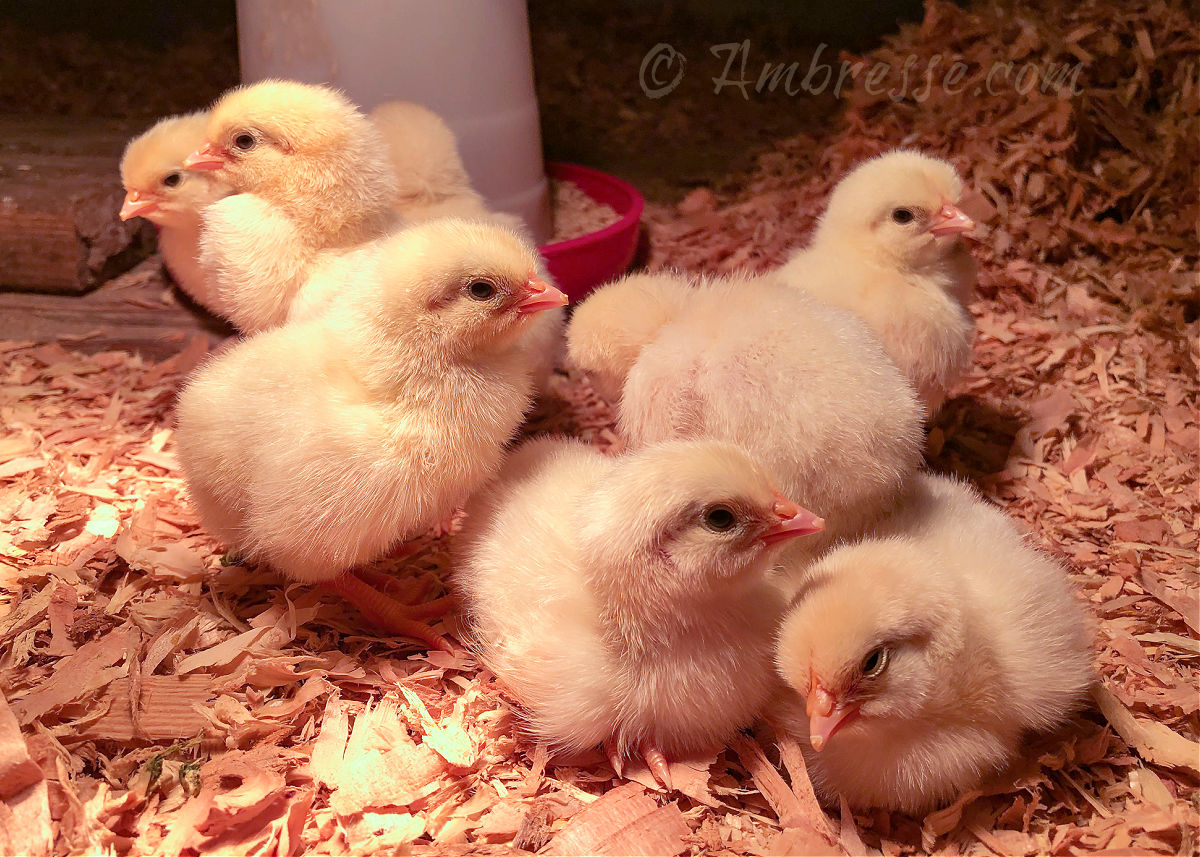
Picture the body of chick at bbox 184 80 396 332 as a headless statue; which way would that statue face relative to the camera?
to the viewer's left

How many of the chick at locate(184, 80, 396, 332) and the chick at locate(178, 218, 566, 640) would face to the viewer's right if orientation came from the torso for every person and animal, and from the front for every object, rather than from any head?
1

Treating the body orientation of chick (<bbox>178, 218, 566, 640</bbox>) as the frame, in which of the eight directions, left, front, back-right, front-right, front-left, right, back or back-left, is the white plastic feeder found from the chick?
left

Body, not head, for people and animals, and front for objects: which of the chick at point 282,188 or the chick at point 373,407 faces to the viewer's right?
the chick at point 373,407

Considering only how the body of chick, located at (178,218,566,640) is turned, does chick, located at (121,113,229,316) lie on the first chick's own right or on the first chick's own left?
on the first chick's own left

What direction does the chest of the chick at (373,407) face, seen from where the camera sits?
to the viewer's right

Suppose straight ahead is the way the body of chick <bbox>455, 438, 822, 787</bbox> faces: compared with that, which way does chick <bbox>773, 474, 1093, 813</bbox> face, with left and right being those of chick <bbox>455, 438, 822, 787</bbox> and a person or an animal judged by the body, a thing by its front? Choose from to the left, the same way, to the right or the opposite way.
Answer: to the right

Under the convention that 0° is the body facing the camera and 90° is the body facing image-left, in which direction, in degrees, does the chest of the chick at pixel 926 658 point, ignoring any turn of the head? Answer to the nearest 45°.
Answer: approximately 45°

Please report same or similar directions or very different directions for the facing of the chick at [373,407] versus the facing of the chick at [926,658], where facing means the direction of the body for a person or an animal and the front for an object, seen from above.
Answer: very different directions

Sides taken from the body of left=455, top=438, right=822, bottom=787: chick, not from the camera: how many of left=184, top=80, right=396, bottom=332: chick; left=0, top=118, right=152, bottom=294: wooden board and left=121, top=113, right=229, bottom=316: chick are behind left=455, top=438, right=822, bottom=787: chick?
3

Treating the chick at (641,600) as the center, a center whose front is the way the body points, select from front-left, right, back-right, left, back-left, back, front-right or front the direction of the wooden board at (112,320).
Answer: back

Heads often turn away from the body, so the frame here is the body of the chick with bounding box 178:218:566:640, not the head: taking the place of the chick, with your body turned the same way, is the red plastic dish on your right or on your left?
on your left

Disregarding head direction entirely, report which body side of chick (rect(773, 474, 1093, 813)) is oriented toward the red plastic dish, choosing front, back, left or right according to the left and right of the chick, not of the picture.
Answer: right

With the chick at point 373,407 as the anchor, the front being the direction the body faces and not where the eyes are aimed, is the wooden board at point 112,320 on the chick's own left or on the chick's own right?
on the chick's own left

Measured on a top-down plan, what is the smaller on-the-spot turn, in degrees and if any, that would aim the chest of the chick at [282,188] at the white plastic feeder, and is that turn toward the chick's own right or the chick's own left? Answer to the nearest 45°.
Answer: approximately 135° to the chick's own right
